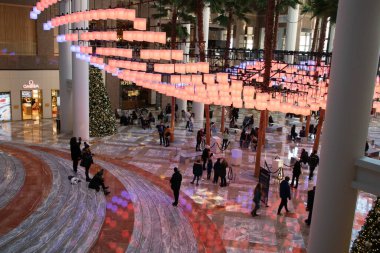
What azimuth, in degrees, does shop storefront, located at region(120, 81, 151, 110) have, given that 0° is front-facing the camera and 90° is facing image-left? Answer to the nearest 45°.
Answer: approximately 315°

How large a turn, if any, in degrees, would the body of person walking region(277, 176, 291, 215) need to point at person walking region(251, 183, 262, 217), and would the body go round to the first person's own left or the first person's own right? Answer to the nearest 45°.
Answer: approximately 135° to the first person's own left

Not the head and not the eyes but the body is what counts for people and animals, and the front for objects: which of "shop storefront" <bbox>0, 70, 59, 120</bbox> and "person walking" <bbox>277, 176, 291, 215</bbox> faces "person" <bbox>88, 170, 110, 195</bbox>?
the shop storefront

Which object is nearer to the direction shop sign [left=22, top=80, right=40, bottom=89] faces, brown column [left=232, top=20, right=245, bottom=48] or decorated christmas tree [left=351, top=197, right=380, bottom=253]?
the decorated christmas tree

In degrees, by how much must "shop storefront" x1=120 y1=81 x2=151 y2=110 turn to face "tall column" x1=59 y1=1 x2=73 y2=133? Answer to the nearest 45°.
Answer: approximately 45° to its right

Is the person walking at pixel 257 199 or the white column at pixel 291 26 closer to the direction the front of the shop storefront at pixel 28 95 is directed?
the person walking

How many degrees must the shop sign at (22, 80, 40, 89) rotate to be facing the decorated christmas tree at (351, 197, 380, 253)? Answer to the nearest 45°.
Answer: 0° — it already faces it

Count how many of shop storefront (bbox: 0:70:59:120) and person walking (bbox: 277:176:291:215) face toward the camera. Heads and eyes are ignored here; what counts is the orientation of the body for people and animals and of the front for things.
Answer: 1

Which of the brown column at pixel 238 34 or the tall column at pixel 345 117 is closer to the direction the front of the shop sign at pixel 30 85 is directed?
the tall column

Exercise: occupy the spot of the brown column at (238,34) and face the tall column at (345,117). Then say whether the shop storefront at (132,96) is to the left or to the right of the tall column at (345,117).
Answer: right
